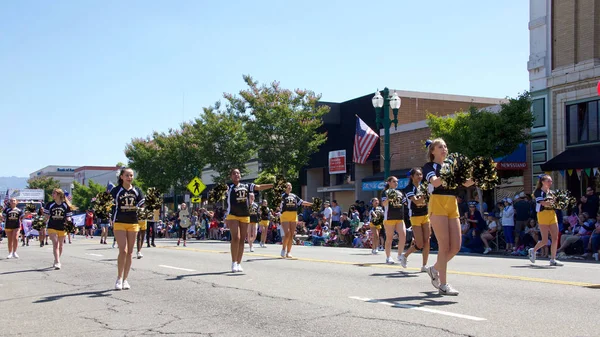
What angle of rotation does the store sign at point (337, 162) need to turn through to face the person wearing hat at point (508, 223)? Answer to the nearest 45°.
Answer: approximately 45° to its left

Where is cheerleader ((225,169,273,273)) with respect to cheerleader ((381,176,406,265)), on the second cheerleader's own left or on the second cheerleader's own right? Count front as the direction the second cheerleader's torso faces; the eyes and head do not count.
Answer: on the second cheerleader's own right

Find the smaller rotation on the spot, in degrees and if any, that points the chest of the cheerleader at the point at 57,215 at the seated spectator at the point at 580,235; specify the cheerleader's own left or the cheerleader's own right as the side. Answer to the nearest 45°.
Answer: approximately 90° to the cheerleader's own left

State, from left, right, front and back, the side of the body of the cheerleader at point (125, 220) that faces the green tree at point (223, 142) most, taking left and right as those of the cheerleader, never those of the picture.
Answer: back

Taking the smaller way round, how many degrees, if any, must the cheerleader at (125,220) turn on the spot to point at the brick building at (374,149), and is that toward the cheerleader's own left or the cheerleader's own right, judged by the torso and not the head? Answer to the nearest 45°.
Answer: approximately 135° to the cheerleader's own left

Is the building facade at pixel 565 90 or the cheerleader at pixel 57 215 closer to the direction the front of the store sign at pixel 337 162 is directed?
the cheerleader

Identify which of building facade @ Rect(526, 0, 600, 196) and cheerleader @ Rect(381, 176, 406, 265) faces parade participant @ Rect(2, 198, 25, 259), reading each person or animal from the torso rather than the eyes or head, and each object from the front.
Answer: the building facade

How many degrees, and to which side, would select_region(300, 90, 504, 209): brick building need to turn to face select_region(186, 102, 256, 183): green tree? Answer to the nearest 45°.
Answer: approximately 45° to its right

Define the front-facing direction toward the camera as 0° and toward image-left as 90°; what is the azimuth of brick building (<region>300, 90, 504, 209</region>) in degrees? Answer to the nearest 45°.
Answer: approximately 45°

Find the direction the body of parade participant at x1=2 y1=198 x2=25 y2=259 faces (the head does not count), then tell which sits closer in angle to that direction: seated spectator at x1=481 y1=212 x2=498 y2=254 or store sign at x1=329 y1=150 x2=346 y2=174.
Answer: the seated spectator

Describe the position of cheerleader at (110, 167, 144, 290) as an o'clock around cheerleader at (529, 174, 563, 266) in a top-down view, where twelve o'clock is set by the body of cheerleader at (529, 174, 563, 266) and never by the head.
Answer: cheerleader at (110, 167, 144, 290) is roughly at 3 o'clock from cheerleader at (529, 174, 563, 266).
